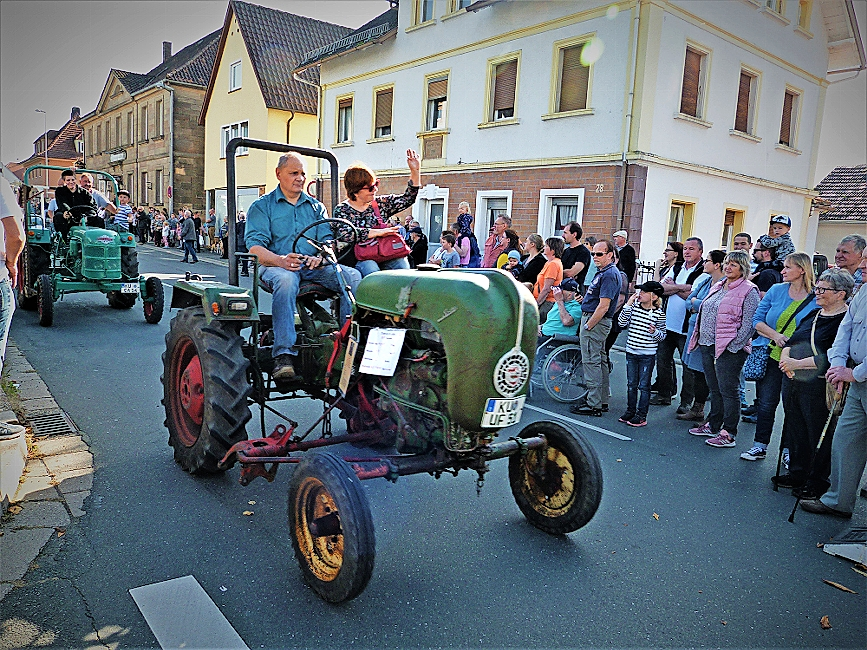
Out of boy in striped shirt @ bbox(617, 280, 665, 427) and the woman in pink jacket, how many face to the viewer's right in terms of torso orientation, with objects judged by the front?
0

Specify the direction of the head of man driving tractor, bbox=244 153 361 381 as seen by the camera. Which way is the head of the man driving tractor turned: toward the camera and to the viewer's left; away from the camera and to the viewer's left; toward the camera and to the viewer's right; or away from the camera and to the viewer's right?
toward the camera and to the viewer's right

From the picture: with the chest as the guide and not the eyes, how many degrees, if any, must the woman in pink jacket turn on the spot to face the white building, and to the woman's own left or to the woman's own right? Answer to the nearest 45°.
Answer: approximately 135° to the woman's own right

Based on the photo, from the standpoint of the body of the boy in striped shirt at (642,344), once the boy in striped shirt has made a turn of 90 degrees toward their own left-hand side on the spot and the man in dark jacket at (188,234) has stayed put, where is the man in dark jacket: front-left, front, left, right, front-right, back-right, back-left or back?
back

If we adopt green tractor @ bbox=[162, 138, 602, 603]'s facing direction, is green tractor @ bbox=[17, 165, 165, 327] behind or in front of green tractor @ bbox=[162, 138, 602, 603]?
behind

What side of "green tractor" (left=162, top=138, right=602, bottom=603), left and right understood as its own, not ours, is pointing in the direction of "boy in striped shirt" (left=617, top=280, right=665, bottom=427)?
left

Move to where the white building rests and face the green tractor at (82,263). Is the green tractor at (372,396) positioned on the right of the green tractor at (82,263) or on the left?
left

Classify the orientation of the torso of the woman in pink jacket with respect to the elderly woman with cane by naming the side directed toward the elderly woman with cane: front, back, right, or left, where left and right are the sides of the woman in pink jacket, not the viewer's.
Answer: left

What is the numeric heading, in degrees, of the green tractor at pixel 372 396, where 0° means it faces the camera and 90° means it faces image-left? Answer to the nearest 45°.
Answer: approximately 315°

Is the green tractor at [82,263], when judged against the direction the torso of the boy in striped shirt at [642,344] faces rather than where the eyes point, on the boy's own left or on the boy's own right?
on the boy's own right

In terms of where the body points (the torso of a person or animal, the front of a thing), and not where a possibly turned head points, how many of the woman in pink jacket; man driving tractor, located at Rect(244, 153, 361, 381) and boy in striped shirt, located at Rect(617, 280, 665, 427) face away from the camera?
0

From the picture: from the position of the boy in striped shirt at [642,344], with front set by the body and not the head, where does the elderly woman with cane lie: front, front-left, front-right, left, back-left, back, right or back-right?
left

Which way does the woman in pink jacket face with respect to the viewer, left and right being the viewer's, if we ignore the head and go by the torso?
facing the viewer and to the left of the viewer

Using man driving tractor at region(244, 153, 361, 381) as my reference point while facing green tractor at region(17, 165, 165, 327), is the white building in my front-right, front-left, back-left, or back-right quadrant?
front-right

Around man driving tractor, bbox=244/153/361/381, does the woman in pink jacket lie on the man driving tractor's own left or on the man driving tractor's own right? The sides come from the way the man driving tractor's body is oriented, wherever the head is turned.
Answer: on the man driving tractor's own left

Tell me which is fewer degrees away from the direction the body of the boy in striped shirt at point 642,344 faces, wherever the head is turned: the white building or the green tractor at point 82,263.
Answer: the green tractor

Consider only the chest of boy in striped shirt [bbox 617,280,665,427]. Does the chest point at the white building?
no

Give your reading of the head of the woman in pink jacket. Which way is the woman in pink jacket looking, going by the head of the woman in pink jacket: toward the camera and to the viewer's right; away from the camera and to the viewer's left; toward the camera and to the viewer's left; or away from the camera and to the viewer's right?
toward the camera and to the viewer's left
